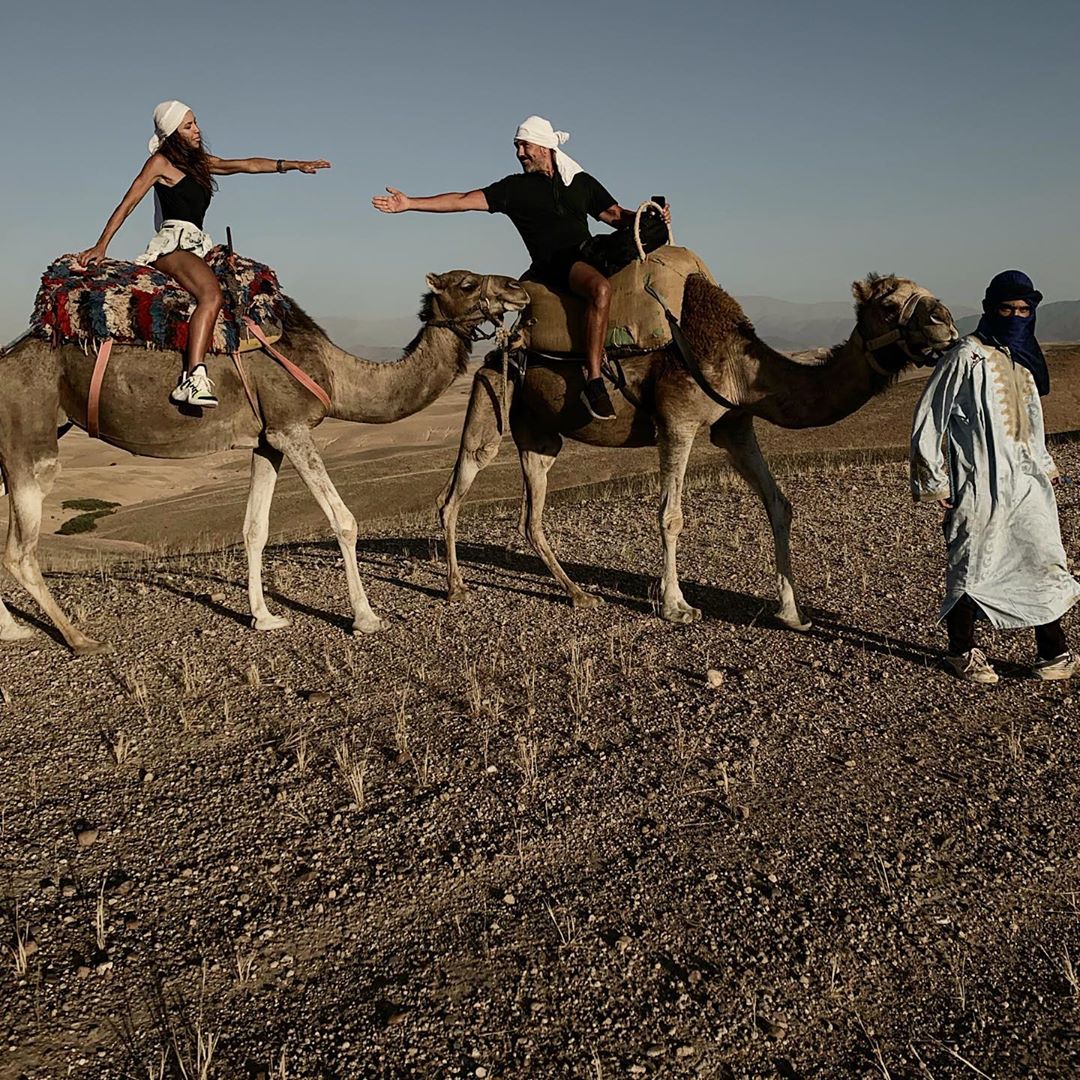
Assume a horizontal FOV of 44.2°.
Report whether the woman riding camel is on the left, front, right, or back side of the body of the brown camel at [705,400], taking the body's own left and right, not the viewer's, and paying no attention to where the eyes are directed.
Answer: back

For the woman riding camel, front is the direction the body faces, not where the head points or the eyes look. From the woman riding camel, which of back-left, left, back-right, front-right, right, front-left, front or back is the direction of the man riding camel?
front-left

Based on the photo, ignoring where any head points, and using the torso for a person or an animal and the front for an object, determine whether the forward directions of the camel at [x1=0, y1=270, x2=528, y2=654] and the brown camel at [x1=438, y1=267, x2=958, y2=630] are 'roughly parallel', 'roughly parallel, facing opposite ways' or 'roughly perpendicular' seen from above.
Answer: roughly parallel

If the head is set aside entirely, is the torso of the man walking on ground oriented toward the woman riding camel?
no

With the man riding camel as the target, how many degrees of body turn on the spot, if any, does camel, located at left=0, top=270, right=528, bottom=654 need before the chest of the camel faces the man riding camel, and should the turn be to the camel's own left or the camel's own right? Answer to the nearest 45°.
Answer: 0° — it already faces them

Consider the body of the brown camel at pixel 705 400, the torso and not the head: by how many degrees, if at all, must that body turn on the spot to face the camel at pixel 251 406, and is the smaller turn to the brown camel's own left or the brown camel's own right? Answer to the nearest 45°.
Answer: approximately 180°

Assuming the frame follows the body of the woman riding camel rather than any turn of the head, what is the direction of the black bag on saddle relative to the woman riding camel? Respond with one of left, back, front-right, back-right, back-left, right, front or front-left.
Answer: front-left

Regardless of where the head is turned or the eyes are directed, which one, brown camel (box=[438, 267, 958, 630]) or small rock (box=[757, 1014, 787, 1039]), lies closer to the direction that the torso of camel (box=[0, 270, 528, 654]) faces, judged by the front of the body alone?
the brown camel

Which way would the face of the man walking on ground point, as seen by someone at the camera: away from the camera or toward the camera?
toward the camera

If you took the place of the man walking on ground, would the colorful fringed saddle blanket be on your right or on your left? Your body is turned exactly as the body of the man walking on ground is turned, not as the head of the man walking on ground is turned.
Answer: on your right

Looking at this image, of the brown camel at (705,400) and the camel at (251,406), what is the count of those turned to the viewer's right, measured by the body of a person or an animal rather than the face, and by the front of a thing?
2

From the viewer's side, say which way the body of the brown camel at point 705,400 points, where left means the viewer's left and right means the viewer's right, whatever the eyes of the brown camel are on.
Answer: facing to the right of the viewer

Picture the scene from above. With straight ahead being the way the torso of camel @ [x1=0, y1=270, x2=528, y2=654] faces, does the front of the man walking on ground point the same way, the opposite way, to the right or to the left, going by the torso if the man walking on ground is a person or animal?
to the right

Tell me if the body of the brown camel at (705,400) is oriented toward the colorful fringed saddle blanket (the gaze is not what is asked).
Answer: no

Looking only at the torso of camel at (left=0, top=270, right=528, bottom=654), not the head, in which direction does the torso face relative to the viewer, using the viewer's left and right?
facing to the right of the viewer
